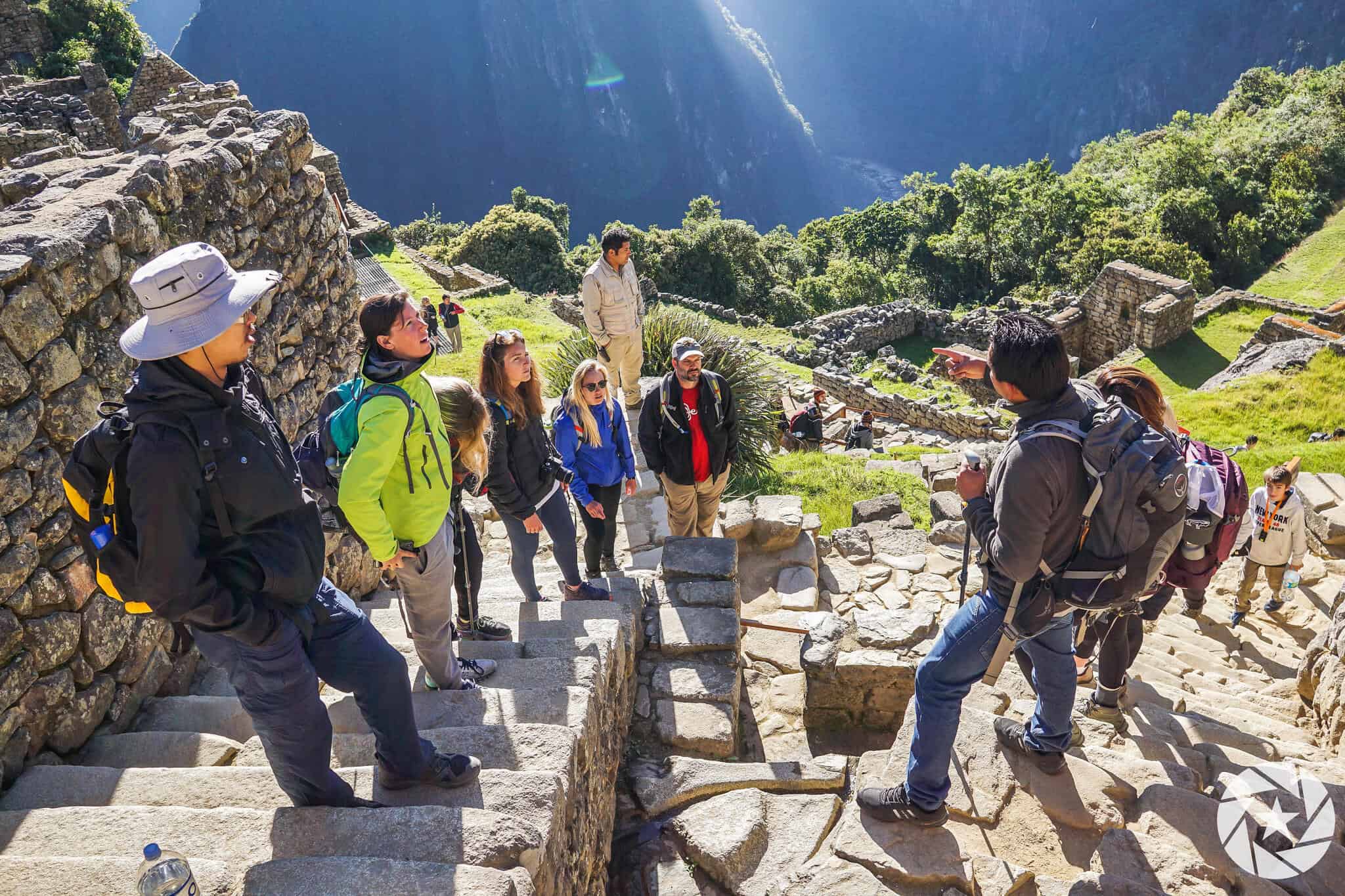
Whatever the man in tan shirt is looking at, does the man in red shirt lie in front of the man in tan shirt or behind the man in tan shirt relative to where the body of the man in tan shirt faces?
in front

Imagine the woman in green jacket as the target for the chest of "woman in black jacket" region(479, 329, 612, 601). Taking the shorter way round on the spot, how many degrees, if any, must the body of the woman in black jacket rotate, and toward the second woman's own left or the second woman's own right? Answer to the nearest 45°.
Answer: approximately 45° to the second woman's own right

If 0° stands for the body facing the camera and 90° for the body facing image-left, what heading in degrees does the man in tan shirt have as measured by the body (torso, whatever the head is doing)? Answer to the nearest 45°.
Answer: approximately 315°

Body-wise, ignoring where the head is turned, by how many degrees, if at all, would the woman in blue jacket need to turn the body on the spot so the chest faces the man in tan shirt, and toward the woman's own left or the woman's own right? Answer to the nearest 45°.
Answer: approximately 135° to the woman's own left

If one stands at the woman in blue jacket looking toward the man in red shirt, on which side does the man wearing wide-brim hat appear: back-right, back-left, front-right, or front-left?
back-right

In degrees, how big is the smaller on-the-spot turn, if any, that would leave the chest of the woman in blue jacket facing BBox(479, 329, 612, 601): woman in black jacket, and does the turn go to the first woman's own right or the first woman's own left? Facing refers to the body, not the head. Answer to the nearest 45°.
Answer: approximately 90° to the first woman's own right

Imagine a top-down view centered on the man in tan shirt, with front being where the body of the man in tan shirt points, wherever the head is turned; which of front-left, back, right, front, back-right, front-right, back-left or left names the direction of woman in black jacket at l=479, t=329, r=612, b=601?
front-right

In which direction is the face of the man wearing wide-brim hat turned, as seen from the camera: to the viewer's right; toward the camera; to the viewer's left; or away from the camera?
to the viewer's right

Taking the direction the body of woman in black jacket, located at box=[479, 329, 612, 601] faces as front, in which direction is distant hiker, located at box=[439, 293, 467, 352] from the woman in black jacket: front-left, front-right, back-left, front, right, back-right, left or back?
back-left

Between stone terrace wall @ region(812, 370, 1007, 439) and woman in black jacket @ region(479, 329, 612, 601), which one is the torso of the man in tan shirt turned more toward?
the woman in black jacket

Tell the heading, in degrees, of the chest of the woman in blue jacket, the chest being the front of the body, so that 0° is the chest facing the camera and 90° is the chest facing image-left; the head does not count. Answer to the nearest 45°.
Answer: approximately 315°

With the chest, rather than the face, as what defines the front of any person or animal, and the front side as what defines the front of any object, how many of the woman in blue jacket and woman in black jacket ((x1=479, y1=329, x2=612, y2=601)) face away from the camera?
0
